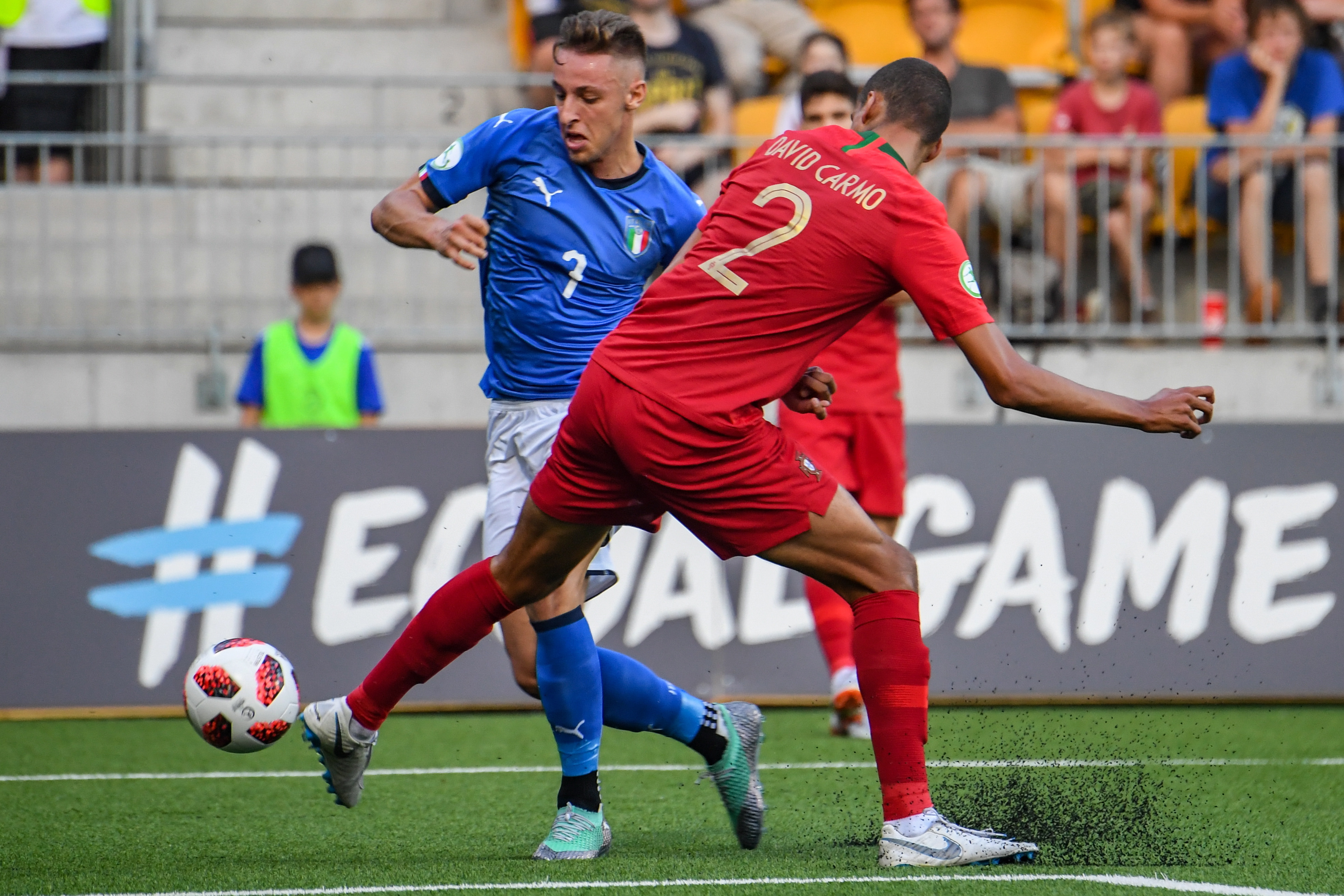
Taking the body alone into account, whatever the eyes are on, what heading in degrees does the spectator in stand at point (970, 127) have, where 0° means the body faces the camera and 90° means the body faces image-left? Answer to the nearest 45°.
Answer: approximately 0°

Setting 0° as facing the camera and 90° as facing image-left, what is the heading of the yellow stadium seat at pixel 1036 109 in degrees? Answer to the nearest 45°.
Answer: approximately 0°
